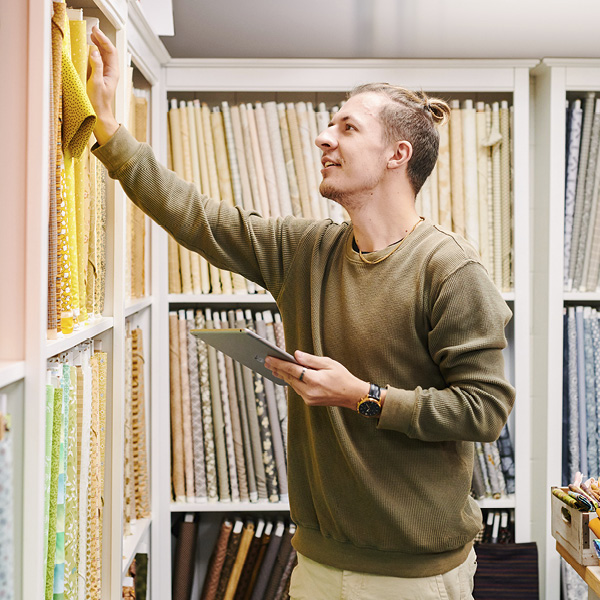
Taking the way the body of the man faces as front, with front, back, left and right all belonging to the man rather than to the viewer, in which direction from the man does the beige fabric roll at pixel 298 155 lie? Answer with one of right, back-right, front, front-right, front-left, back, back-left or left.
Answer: back-right

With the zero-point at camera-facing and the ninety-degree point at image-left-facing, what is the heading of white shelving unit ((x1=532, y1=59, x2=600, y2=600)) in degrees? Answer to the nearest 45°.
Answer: approximately 0°

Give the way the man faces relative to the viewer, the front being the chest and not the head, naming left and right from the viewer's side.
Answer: facing the viewer and to the left of the viewer

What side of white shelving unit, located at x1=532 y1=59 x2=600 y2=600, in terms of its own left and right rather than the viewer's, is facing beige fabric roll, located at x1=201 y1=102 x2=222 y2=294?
right

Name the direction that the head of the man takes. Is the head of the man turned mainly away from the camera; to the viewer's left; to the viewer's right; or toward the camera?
to the viewer's left

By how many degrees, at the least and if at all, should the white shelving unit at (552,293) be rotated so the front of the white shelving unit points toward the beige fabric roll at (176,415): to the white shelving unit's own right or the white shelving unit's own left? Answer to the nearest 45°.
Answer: approximately 90° to the white shelving unit's own right

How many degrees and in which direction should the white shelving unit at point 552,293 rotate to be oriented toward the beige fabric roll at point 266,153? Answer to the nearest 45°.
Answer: approximately 90° to its right

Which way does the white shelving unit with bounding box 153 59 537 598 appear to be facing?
toward the camera

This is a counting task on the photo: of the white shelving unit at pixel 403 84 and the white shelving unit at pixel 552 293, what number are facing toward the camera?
2

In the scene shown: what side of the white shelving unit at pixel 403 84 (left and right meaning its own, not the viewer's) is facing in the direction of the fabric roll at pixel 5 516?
front
